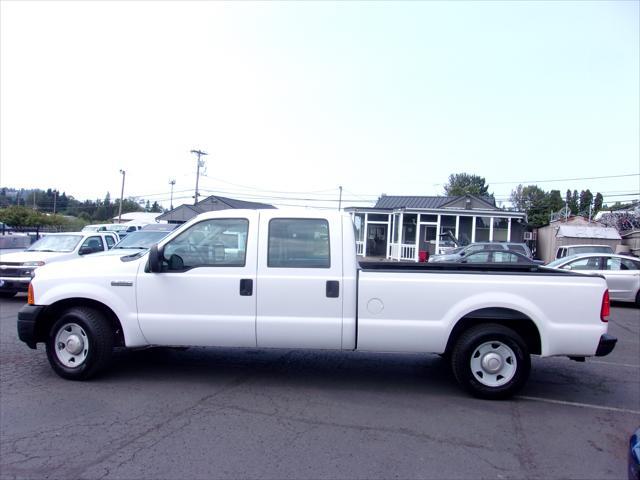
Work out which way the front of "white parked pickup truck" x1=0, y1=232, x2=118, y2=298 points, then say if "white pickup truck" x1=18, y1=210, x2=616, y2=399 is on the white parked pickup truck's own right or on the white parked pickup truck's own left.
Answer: on the white parked pickup truck's own left

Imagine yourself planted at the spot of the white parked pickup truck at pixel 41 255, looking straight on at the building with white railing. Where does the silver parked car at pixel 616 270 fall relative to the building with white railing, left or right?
right

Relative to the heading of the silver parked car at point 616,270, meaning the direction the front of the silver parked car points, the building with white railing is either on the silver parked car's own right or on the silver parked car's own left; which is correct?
on the silver parked car's own right

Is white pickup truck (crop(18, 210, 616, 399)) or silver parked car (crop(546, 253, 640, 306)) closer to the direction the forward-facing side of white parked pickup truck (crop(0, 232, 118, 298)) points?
the white pickup truck

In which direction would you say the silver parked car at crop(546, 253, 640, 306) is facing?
to the viewer's left

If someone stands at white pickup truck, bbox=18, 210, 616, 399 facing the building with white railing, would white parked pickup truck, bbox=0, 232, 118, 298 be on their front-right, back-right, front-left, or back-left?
front-left

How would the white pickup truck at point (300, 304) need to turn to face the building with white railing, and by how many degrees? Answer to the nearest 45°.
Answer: approximately 90° to its right

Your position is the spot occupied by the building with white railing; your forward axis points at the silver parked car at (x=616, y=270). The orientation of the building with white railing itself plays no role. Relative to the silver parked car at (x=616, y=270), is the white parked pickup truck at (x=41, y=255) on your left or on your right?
right

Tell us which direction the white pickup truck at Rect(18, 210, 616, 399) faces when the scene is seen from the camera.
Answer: facing to the left of the viewer

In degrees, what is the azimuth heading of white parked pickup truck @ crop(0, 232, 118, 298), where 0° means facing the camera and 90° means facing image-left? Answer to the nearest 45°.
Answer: approximately 45°

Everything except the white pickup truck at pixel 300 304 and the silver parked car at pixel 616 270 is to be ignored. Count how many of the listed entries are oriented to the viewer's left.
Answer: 2
